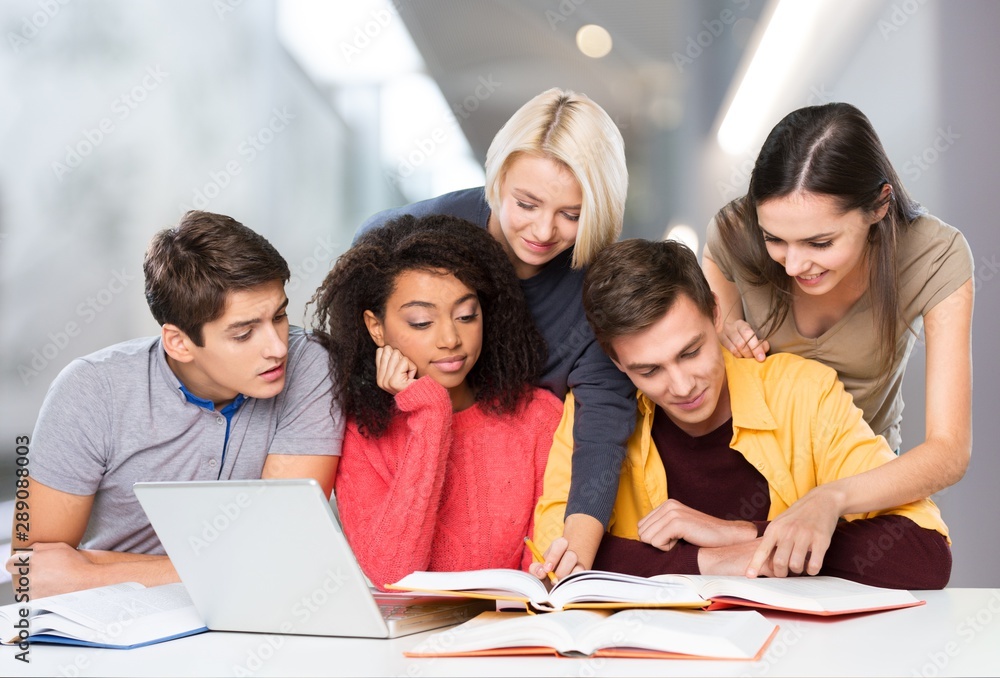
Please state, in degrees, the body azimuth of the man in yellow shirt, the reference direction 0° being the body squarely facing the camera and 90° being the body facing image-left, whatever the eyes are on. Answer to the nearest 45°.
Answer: approximately 45°

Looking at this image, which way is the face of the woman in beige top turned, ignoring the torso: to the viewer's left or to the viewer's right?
to the viewer's left

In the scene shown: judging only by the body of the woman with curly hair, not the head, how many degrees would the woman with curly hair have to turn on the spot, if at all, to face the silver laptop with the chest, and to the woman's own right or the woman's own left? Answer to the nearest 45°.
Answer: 0° — they already face it

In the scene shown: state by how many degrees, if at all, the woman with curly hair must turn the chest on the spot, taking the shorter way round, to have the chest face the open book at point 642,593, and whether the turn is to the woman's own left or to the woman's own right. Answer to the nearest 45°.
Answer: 0° — they already face it
